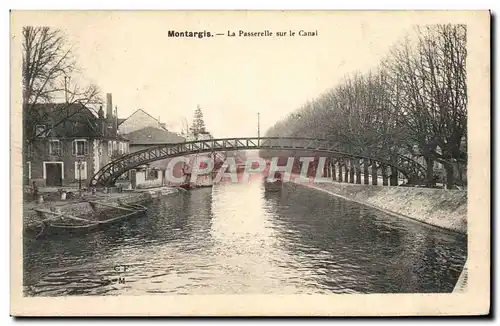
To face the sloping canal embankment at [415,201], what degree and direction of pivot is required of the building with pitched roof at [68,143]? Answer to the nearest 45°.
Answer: approximately 90° to its left

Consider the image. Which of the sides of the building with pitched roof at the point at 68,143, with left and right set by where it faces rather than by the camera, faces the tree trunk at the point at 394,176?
left

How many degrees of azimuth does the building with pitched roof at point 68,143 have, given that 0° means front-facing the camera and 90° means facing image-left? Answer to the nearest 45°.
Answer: approximately 0°
